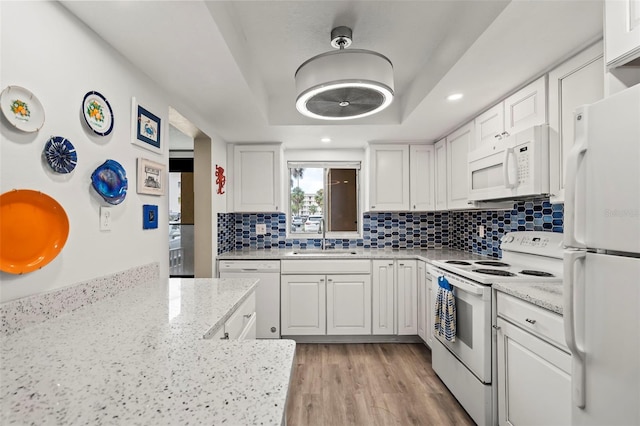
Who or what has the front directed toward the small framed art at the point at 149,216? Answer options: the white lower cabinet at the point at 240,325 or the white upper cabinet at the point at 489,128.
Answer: the white upper cabinet

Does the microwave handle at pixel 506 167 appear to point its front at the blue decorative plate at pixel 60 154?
yes

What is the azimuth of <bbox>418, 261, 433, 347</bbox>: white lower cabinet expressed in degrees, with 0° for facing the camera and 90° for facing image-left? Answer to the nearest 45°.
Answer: approximately 90°

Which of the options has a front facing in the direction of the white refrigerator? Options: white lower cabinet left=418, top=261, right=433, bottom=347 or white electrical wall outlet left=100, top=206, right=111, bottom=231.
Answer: the white electrical wall outlet

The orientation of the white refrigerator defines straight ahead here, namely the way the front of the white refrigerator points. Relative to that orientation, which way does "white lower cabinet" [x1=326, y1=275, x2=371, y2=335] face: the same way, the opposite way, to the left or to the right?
to the left

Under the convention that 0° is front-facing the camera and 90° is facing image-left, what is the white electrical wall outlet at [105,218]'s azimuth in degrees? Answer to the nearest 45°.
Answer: approximately 315°

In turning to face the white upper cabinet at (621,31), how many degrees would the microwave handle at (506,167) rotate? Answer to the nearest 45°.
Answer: approximately 90° to its left

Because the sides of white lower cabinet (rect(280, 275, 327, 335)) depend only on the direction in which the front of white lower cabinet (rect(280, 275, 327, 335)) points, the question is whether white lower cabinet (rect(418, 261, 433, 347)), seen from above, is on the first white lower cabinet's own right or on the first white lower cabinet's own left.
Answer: on the first white lower cabinet's own left
